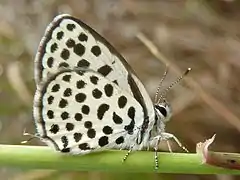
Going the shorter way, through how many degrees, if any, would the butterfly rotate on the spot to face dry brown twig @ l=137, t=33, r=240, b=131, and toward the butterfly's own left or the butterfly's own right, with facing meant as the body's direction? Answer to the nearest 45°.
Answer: approximately 45° to the butterfly's own left

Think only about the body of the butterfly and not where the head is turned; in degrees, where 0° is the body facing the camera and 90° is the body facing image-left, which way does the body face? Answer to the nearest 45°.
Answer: approximately 270°
